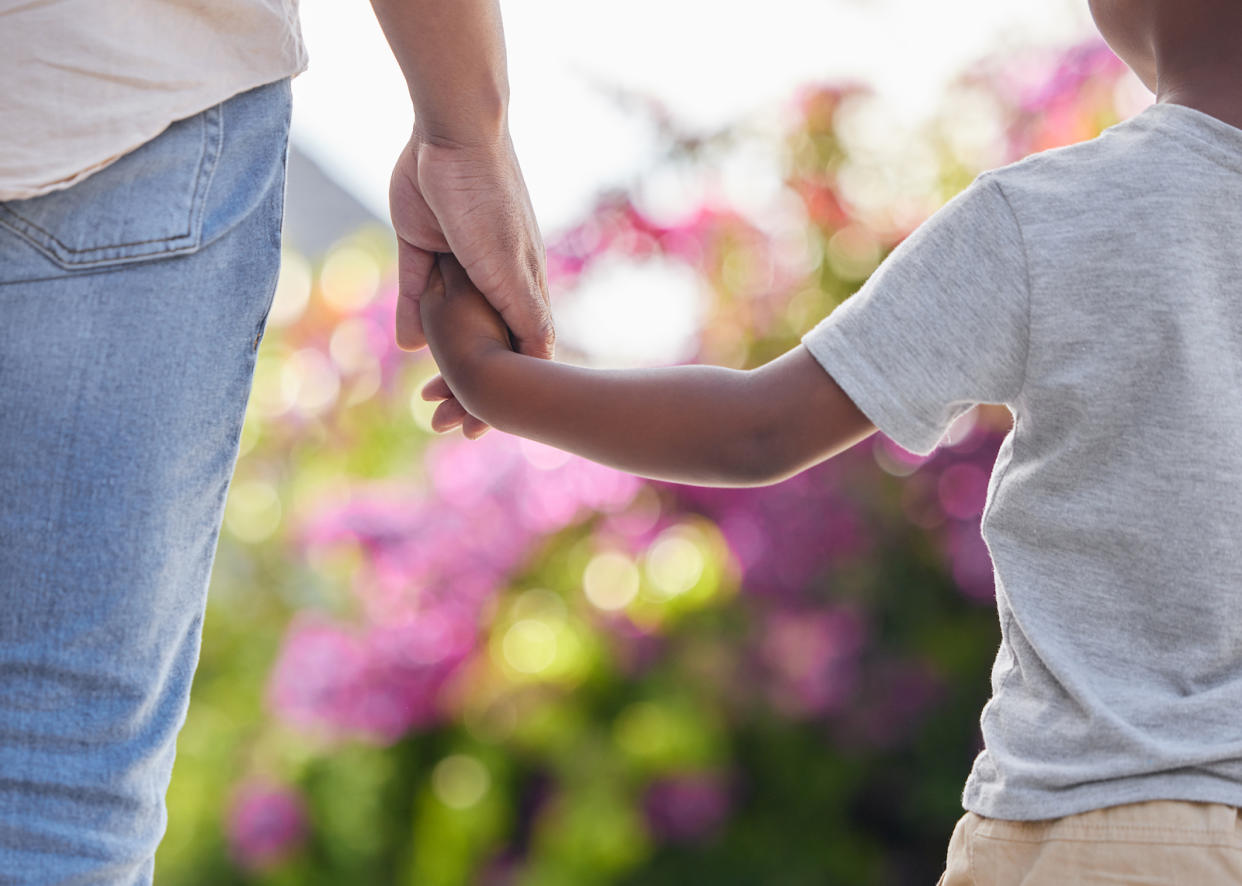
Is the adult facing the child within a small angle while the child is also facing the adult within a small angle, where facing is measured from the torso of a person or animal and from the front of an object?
no

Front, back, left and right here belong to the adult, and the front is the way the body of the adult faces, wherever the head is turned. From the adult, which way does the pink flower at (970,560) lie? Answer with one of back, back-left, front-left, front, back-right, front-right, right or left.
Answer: front-right

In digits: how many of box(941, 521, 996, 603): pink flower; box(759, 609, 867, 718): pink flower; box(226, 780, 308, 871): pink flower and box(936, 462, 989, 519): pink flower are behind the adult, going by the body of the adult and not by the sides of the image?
0

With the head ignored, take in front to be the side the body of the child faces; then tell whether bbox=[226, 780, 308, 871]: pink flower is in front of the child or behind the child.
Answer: in front

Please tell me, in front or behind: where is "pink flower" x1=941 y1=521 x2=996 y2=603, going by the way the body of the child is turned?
in front

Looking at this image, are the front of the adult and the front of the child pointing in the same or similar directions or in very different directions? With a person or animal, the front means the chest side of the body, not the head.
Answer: same or similar directions

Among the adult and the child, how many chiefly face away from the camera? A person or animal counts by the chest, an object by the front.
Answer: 2

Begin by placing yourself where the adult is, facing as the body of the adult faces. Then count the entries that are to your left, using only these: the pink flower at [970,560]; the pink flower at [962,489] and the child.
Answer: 0

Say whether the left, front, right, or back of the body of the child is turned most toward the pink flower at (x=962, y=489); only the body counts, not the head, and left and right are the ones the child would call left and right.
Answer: front

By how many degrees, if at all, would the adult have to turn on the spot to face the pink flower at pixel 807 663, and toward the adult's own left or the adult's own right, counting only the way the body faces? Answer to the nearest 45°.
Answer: approximately 45° to the adult's own right

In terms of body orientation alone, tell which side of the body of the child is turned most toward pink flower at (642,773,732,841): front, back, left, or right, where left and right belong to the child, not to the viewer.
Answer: front

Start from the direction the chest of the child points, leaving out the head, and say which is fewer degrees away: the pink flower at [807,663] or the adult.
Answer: the pink flower

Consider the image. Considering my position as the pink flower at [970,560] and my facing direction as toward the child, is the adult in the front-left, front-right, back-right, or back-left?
front-right

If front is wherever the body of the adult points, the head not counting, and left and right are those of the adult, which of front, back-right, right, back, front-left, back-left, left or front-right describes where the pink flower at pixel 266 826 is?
front

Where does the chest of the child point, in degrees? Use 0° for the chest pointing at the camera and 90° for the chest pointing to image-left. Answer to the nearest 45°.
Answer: approximately 180°

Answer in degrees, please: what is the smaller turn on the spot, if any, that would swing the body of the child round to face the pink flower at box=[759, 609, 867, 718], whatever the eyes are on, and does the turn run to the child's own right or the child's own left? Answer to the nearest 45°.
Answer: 0° — they already face it

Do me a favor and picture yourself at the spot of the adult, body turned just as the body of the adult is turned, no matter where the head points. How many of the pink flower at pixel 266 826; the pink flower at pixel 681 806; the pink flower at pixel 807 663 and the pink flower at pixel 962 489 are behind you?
0

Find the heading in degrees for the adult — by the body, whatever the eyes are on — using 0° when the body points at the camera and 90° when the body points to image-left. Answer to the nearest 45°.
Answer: approximately 180°
